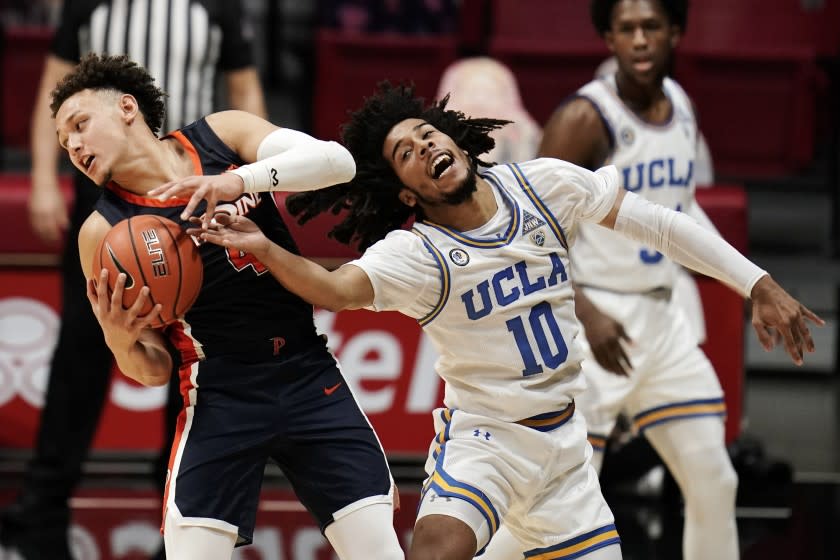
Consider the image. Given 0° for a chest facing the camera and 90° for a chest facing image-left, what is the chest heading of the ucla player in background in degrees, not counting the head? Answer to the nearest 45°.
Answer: approximately 315°

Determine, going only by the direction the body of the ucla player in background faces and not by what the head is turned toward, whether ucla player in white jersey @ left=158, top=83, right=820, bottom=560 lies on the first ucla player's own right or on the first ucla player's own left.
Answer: on the first ucla player's own right

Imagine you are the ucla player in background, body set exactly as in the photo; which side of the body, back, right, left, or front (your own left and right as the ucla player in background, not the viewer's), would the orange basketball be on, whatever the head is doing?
right
